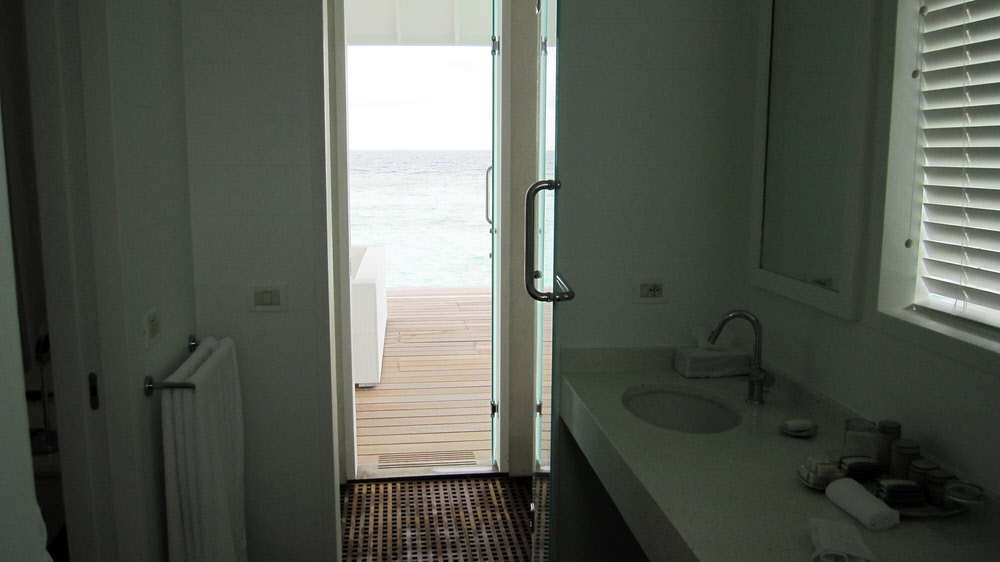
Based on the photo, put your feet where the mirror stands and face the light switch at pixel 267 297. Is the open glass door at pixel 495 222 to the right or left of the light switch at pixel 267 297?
right

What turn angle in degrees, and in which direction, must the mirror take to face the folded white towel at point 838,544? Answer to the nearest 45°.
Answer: approximately 45° to its left

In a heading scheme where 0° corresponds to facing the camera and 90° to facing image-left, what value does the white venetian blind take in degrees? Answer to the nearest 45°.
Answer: approximately 45°

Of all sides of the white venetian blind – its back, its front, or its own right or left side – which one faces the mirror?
right

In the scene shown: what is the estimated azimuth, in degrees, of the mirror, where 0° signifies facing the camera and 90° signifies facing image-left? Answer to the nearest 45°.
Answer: approximately 45°

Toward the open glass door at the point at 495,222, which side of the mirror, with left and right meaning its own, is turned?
right

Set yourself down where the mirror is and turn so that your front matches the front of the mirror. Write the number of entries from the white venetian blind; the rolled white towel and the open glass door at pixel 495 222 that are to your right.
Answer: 1
